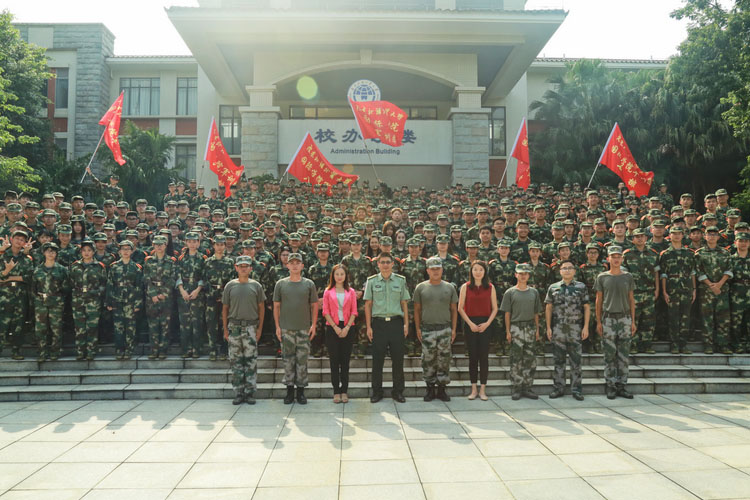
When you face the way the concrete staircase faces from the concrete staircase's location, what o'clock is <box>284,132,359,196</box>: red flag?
The red flag is roughly at 6 o'clock from the concrete staircase.

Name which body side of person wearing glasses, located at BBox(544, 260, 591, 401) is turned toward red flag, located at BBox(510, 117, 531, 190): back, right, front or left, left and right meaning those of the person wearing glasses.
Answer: back

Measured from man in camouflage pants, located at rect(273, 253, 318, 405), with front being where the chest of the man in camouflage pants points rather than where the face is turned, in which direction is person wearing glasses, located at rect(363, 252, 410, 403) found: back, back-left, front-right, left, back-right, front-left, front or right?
left

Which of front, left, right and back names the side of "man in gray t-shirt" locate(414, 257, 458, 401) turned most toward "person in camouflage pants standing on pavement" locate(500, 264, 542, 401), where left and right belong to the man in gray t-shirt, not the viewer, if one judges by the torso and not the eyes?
left

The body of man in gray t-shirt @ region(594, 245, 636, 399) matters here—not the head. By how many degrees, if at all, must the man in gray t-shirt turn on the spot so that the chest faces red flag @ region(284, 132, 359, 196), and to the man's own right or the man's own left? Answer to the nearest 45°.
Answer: approximately 135° to the man's own right

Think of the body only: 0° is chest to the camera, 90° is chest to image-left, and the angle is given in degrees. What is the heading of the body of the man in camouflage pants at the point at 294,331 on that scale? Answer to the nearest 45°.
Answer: approximately 0°

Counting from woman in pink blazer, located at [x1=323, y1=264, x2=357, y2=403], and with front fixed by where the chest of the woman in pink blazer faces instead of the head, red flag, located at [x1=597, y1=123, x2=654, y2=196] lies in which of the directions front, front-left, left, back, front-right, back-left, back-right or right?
back-left
